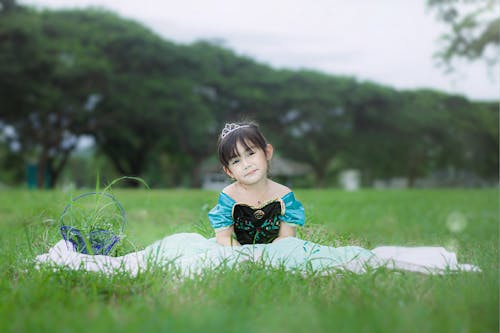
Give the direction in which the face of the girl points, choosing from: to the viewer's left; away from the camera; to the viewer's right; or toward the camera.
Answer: toward the camera

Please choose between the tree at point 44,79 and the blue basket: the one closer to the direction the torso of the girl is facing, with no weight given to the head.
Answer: the blue basket

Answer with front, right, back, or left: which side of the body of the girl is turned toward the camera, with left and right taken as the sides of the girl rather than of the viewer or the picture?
front

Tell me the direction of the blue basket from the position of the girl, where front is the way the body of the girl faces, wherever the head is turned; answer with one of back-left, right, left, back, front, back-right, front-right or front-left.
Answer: right

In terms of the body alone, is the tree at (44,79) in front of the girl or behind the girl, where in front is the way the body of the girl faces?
behind
